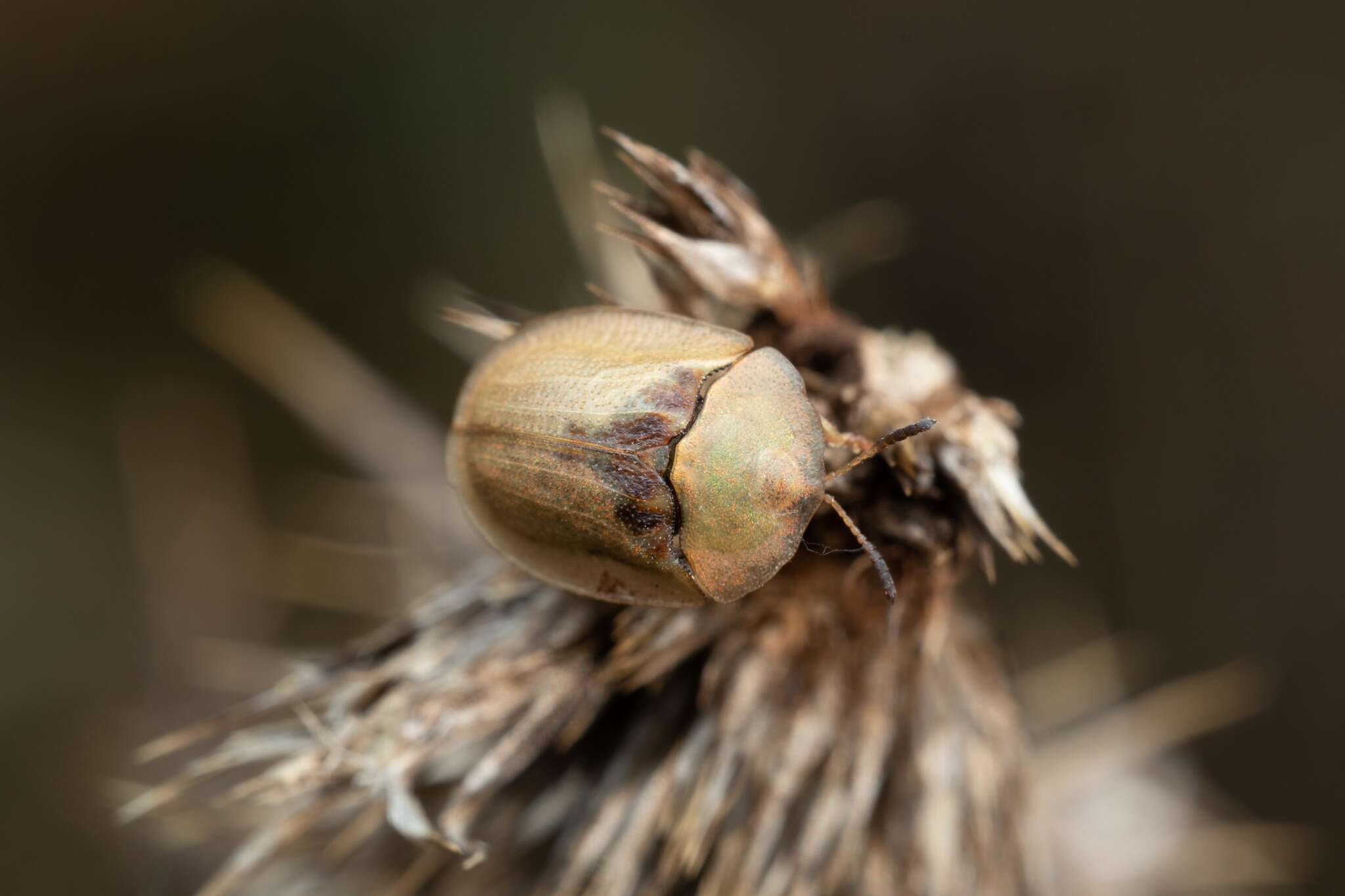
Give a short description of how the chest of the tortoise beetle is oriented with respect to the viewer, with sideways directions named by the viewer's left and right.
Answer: facing to the right of the viewer
